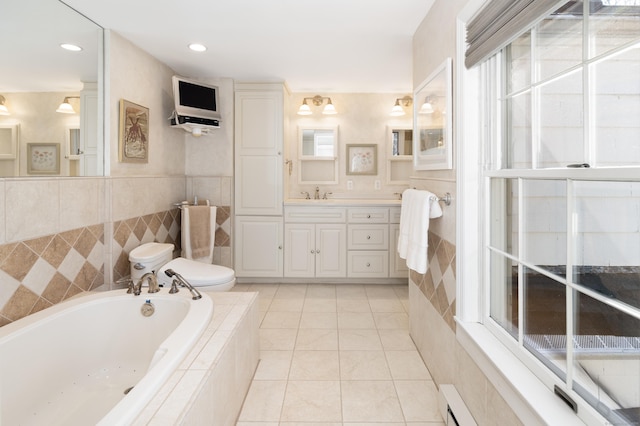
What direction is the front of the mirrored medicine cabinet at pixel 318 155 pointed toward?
toward the camera

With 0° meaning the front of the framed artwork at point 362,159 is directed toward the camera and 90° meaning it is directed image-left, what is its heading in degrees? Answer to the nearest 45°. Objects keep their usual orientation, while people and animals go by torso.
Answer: approximately 0°

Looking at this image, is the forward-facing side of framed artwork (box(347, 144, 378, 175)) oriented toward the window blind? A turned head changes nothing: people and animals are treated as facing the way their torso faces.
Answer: yes

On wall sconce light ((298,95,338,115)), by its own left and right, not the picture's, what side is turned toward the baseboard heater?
front

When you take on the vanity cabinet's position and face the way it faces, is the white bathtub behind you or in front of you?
in front

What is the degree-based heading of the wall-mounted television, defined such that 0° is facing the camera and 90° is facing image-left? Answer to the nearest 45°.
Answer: approximately 315°

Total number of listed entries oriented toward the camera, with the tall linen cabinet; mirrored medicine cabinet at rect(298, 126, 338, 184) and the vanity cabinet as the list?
3

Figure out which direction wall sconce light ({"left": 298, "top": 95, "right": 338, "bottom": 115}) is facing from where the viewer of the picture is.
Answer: facing the viewer

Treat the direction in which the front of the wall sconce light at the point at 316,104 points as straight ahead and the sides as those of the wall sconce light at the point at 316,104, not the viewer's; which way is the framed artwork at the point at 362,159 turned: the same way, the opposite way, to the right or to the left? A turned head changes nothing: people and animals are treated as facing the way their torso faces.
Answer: the same way
